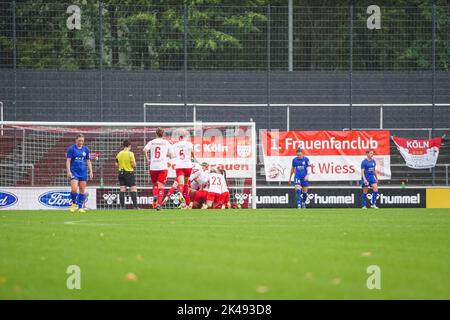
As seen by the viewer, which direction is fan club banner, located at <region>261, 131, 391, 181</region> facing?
toward the camera

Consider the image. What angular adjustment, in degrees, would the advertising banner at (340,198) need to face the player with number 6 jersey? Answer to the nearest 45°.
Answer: approximately 45° to its right

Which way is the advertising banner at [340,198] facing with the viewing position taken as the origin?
facing the viewer

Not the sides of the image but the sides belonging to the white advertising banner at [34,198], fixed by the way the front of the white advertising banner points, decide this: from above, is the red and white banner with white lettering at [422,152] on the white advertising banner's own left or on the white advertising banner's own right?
on the white advertising banner's own left

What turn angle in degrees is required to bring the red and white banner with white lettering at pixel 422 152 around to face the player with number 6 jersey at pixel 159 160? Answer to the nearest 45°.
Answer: approximately 45° to its right

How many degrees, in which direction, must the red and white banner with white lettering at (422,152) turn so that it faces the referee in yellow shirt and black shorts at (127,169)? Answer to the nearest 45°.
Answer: approximately 45° to its right

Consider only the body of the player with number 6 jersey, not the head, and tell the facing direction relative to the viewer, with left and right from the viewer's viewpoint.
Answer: facing away from the viewer

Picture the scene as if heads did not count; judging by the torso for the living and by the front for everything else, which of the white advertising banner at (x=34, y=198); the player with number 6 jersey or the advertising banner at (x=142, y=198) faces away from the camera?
the player with number 6 jersey

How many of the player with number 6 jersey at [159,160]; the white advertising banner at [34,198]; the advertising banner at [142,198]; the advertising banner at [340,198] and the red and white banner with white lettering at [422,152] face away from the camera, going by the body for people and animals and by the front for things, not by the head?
1

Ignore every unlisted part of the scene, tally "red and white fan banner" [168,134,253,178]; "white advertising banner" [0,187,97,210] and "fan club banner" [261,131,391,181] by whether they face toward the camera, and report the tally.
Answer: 3

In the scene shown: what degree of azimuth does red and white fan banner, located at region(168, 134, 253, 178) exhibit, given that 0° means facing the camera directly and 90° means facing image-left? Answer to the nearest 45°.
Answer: approximately 0°

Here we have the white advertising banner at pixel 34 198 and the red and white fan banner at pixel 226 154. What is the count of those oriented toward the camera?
2

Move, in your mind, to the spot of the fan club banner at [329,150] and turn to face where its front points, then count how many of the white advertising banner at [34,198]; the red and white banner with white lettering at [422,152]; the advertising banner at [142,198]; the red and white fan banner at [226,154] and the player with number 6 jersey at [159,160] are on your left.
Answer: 1

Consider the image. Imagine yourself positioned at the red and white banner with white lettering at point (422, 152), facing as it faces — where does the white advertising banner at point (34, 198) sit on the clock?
The white advertising banner is roughly at 2 o'clock from the red and white banner with white lettering.

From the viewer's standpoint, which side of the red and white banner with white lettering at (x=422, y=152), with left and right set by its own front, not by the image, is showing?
front
